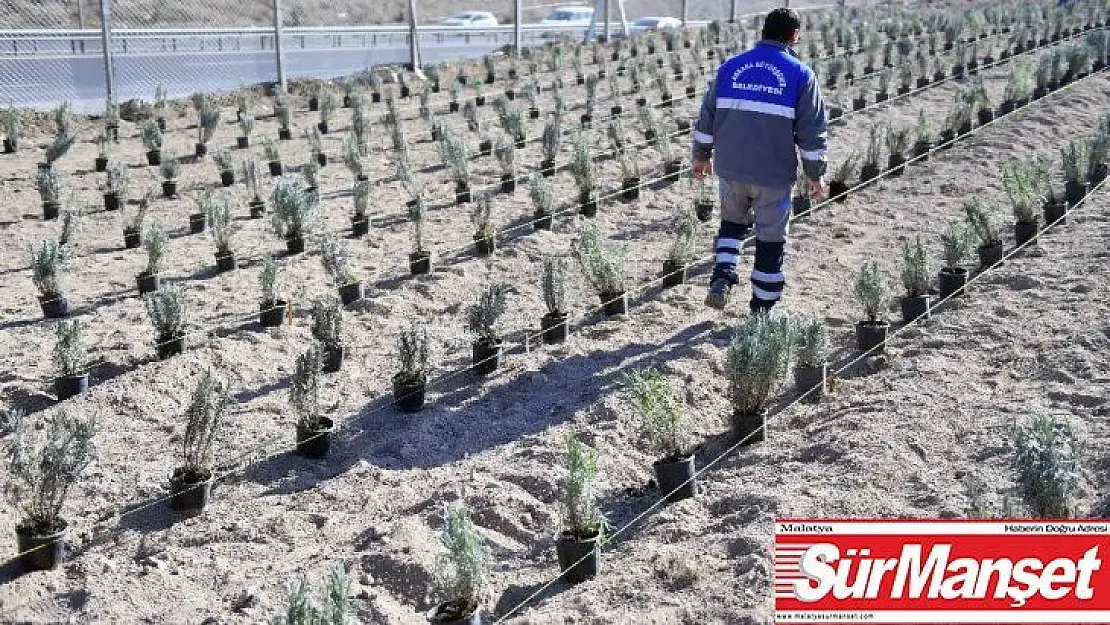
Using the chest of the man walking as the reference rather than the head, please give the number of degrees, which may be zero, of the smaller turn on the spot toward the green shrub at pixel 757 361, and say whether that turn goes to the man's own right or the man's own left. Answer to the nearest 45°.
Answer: approximately 180°

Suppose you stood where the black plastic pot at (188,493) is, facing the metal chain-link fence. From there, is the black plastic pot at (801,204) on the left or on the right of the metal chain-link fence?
right

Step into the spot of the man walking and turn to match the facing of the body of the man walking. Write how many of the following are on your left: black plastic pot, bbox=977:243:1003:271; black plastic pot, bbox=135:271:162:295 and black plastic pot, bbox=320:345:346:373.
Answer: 2

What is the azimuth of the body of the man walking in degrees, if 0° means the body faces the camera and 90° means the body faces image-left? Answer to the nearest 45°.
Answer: approximately 180°

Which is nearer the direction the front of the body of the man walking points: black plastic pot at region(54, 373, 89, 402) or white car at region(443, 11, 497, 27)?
the white car

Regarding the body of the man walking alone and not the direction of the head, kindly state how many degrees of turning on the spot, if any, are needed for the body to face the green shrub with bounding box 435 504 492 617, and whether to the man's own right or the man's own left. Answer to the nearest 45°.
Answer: approximately 180°

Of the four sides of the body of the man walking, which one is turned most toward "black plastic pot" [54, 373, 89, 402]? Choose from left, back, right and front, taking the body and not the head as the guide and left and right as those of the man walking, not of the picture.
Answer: left

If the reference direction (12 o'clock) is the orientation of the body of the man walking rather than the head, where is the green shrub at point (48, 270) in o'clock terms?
The green shrub is roughly at 9 o'clock from the man walking.

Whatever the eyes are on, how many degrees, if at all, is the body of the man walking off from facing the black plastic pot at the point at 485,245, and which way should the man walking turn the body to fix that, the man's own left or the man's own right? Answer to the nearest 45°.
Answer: approximately 45° to the man's own left

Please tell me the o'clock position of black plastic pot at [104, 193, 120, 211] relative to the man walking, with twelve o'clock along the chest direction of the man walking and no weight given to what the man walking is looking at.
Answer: The black plastic pot is roughly at 10 o'clock from the man walking.

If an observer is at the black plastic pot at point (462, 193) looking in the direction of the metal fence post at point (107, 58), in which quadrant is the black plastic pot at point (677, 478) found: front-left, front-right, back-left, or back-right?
back-left

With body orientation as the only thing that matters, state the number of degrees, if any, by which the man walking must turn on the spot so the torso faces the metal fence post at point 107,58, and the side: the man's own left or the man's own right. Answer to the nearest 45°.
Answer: approximately 45° to the man's own left

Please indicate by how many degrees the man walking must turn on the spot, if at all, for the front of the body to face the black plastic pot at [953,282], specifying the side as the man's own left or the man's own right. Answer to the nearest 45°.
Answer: approximately 45° to the man's own right
